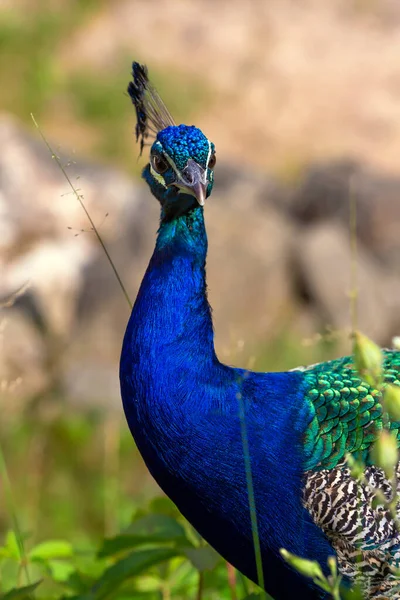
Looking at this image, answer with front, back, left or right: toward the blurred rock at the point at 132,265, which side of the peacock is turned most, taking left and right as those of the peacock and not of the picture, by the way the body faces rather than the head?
right

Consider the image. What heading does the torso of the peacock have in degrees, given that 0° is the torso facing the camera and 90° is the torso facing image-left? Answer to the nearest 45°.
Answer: approximately 90°

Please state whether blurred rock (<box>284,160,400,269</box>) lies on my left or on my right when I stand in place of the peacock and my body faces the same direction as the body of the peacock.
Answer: on my right

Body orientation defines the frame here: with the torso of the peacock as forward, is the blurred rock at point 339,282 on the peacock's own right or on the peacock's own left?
on the peacock's own right
